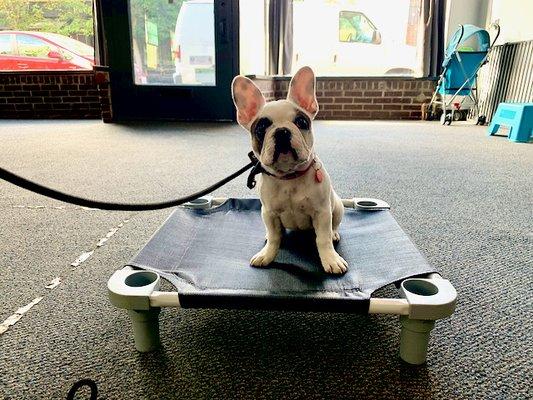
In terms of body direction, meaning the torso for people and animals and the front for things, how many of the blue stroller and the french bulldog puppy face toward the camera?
1

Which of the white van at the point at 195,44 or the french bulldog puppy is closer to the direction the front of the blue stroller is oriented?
the white van

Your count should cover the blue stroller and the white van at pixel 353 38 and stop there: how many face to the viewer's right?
1

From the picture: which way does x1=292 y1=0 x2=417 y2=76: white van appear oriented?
to the viewer's right

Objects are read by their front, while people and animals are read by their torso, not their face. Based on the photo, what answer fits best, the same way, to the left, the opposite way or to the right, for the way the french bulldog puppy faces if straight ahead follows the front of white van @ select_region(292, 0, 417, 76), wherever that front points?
to the right

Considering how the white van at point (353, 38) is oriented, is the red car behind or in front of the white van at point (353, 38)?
behind

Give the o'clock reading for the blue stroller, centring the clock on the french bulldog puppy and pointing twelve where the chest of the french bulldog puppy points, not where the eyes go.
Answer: The blue stroller is roughly at 7 o'clock from the french bulldog puppy.
